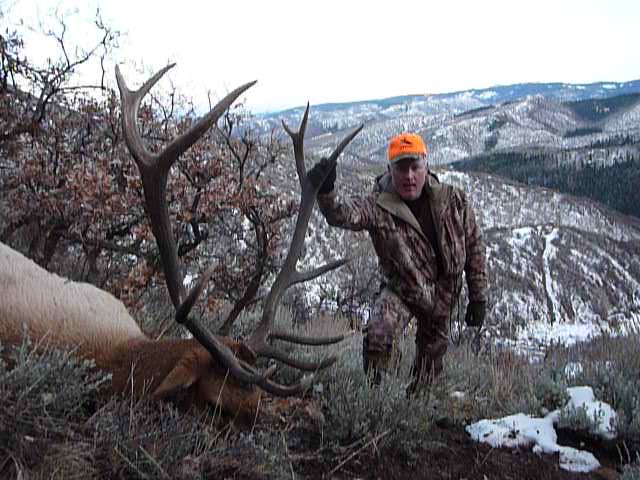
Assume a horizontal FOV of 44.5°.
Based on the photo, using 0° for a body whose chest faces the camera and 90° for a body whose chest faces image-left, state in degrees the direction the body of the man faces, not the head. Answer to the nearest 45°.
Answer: approximately 0°
